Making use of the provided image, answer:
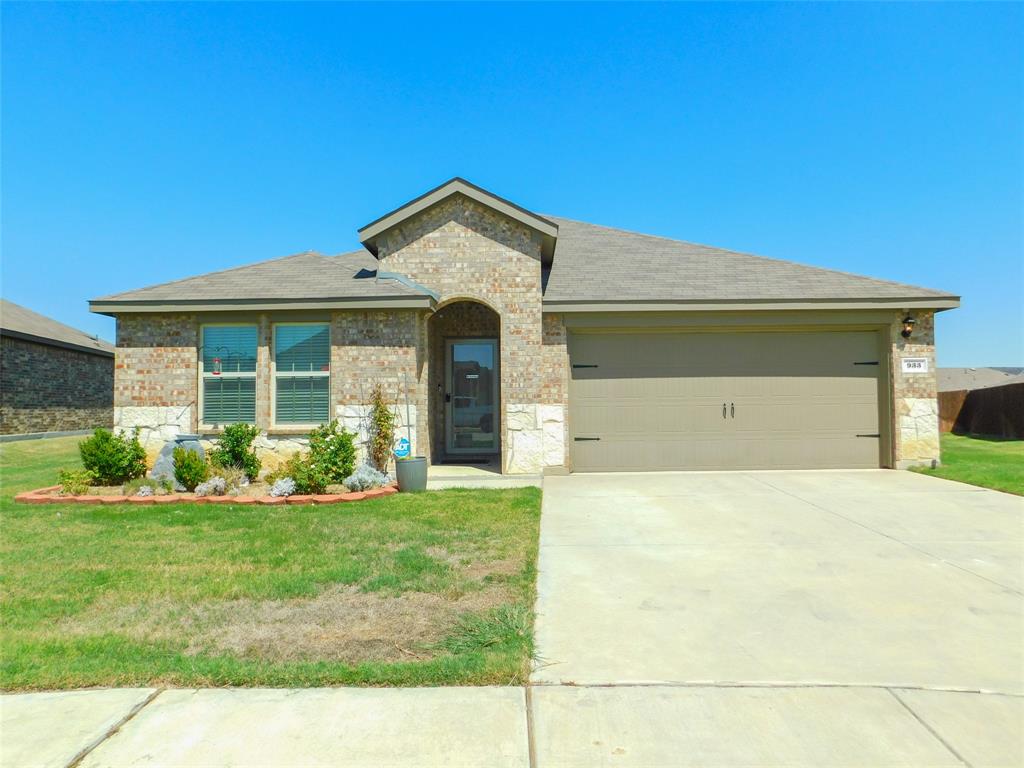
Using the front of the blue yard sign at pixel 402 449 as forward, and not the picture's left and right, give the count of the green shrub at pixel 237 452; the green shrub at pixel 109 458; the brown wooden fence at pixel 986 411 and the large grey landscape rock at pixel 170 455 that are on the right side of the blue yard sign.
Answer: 3

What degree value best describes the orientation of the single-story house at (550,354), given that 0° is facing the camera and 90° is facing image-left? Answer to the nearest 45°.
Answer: approximately 0°

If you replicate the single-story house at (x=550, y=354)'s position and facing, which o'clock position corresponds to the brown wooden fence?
The brown wooden fence is roughly at 8 o'clock from the single-story house.

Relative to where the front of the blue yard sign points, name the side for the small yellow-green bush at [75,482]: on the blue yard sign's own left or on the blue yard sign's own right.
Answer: on the blue yard sign's own right

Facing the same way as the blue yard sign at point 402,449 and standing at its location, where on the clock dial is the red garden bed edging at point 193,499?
The red garden bed edging is roughly at 2 o'clock from the blue yard sign.

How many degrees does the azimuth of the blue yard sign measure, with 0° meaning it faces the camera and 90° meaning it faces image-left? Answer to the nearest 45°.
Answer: approximately 0°

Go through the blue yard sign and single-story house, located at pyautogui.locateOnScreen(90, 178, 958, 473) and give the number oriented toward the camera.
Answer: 2

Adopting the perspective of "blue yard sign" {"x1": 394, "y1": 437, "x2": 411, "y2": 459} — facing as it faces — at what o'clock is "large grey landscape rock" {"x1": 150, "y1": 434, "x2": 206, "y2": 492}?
The large grey landscape rock is roughly at 3 o'clock from the blue yard sign.

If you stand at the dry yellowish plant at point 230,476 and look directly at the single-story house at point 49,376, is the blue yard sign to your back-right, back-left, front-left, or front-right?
back-right

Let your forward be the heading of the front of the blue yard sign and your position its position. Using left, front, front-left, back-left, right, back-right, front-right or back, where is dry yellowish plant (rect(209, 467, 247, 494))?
right

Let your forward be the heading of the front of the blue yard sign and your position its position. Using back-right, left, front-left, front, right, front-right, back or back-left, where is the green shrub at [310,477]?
front-right

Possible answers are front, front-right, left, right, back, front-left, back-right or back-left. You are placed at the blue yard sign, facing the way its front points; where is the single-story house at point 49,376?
back-right
